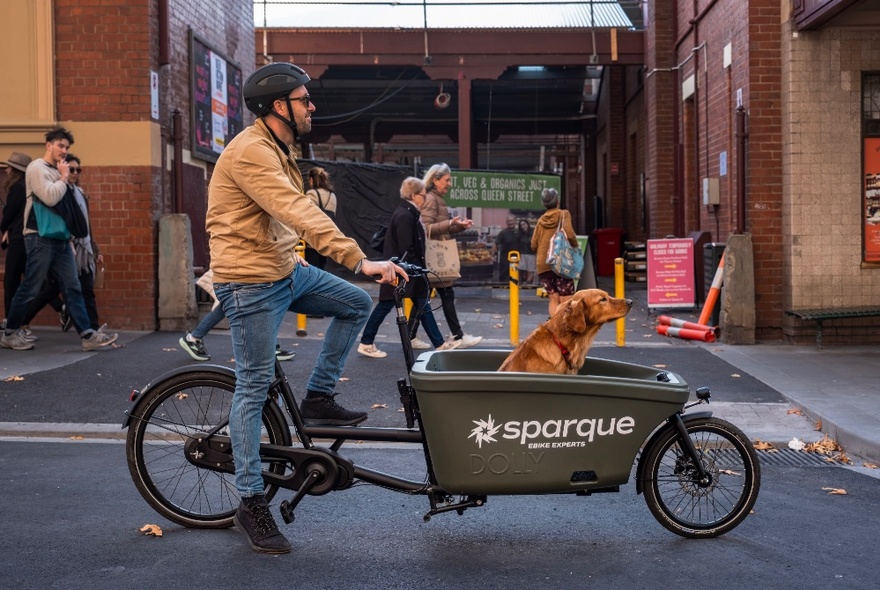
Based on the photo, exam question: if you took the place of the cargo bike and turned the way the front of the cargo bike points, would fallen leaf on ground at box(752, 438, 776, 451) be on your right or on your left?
on your left

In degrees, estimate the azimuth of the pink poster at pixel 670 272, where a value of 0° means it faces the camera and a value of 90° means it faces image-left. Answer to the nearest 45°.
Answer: approximately 0°

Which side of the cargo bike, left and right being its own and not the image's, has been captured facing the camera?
right

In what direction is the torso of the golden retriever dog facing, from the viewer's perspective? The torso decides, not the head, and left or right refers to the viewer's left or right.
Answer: facing to the right of the viewer

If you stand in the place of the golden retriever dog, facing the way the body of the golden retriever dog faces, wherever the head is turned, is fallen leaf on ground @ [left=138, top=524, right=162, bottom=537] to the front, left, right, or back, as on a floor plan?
back

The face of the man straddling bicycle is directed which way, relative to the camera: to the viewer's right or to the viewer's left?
to the viewer's right

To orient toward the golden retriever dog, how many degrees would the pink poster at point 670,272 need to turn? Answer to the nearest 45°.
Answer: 0° — it already faces it

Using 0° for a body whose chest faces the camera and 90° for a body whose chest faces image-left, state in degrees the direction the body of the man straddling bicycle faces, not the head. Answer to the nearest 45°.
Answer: approximately 270°

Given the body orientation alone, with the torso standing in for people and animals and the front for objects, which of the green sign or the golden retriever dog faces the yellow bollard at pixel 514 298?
the green sign

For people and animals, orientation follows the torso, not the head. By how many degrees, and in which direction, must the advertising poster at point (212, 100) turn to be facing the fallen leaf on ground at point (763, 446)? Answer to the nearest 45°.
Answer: approximately 45° to its right

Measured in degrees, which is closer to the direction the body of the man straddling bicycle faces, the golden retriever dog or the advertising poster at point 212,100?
the golden retriever dog
